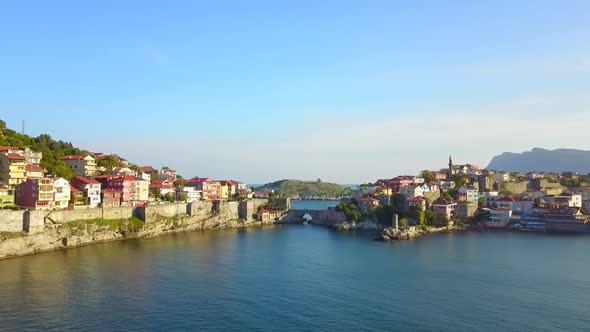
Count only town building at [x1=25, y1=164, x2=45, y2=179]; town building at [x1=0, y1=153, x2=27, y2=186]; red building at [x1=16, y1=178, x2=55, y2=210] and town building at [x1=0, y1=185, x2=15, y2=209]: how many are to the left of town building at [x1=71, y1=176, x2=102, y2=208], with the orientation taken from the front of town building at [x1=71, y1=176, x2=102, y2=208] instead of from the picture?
0

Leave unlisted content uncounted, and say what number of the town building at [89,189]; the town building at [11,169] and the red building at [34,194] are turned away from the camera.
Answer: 0

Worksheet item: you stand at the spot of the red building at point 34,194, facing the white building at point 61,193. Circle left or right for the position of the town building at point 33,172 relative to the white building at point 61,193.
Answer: left

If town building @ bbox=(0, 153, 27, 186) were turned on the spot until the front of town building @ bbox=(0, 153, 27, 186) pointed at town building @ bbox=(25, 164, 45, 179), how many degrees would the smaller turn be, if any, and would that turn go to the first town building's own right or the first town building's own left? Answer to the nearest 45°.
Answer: approximately 90° to the first town building's own left

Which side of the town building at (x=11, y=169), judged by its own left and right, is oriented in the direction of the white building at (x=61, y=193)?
front

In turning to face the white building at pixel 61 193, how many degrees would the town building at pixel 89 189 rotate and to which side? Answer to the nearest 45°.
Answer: approximately 90° to its right

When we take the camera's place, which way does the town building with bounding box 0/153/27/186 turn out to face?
facing the viewer and to the right of the viewer

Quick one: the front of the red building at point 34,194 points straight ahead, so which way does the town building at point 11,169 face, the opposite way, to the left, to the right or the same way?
the same way

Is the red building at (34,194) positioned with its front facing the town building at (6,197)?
no

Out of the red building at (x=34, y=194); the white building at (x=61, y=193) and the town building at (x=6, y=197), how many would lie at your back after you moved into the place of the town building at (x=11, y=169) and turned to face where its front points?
0

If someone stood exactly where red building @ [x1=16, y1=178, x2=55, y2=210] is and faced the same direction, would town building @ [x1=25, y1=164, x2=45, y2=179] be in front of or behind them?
behind

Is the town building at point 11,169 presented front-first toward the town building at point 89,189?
no

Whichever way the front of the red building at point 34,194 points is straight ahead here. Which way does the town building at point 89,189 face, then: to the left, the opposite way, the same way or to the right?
the same way

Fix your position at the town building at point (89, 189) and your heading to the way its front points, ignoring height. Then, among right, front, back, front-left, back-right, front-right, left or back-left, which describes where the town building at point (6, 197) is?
right

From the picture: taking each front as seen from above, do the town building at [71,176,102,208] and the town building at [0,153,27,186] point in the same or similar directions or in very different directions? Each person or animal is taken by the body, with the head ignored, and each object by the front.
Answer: same or similar directions

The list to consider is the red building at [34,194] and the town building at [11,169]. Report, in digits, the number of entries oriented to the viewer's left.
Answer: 0
